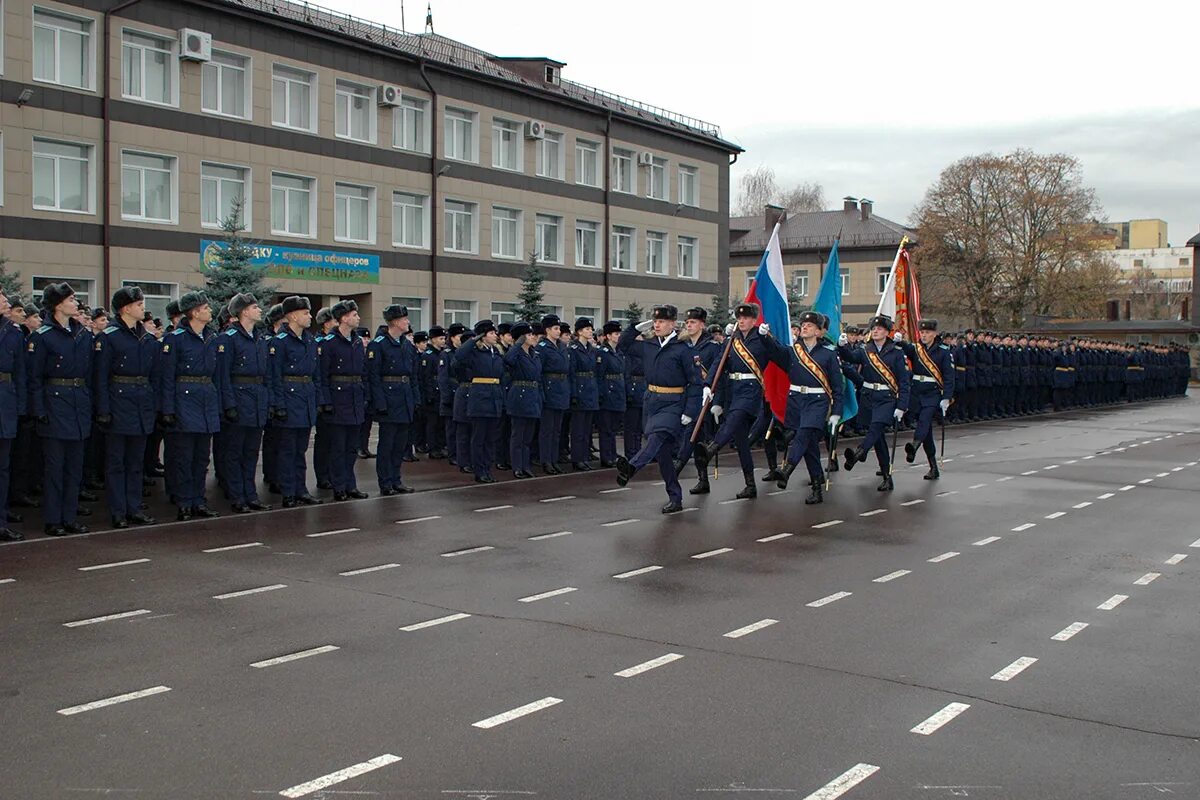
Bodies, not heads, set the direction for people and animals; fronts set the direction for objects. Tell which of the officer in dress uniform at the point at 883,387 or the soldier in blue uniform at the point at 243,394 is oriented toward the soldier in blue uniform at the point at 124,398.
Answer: the officer in dress uniform

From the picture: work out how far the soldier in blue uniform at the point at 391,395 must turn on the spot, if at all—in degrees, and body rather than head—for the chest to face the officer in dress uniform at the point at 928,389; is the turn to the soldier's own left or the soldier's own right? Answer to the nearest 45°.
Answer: approximately 45° to the soldier's own left

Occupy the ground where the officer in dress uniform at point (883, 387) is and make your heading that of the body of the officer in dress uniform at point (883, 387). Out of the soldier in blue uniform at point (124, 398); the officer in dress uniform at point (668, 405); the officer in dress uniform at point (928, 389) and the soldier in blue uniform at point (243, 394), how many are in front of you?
3

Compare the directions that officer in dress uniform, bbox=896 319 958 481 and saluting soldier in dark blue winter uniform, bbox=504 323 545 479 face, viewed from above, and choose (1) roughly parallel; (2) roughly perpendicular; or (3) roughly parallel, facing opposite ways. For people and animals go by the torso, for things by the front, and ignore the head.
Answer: roughly perpendicular

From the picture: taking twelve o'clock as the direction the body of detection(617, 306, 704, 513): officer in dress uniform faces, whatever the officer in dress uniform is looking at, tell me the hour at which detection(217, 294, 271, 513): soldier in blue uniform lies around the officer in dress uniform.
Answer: The soldier in blue uniform is roughly at 1 o'clock from the officer in dress uniform.

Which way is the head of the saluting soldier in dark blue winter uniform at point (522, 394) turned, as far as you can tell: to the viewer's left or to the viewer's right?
to the viewer's right

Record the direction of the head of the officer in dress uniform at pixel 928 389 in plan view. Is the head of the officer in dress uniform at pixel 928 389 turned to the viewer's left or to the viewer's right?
to the viewer's left

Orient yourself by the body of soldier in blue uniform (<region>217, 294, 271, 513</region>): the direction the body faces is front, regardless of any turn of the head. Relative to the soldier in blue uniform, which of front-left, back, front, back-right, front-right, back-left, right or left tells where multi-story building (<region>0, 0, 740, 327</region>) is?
back-left
